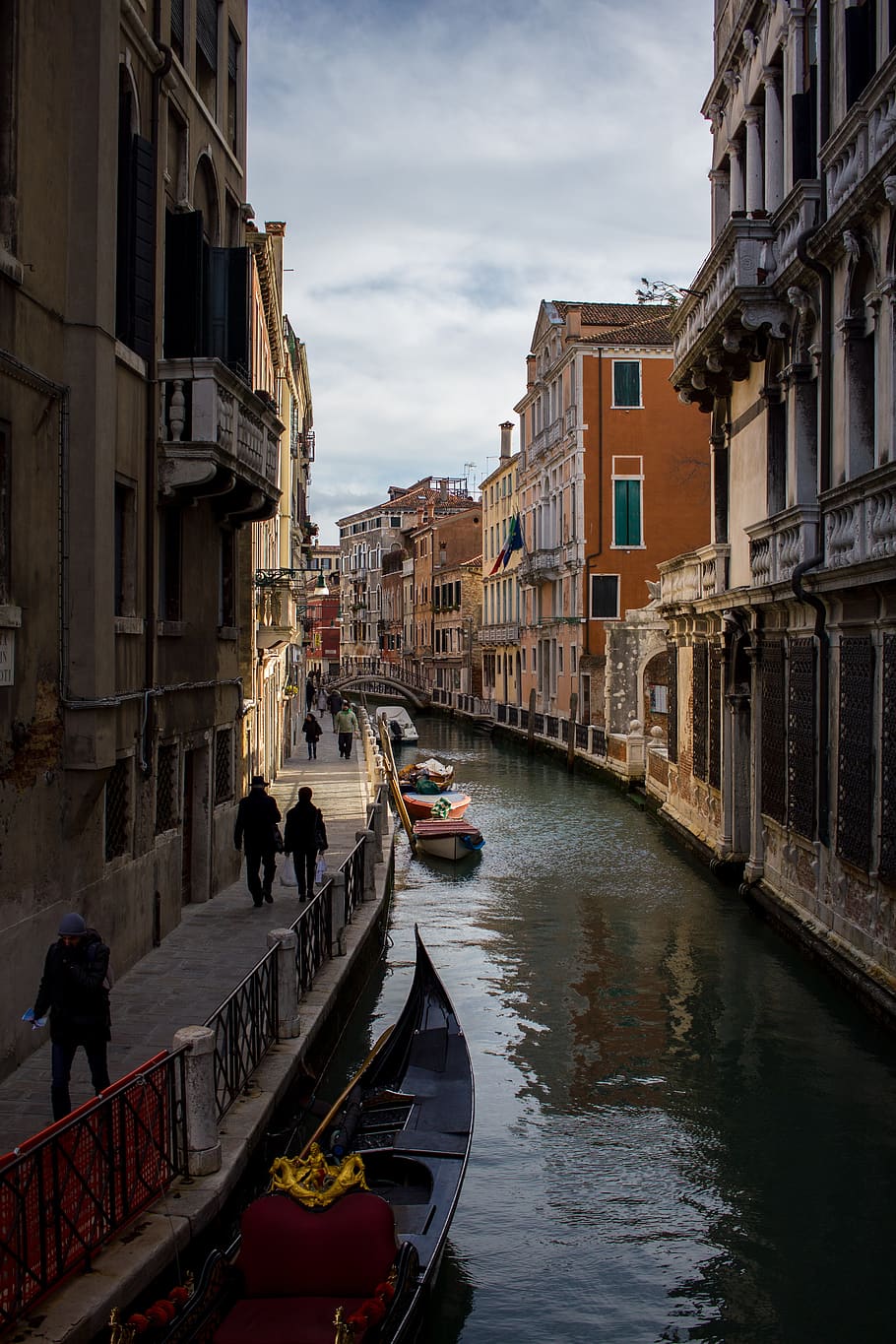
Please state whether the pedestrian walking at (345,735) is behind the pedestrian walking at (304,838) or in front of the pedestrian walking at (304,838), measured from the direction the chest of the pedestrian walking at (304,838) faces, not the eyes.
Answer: in front

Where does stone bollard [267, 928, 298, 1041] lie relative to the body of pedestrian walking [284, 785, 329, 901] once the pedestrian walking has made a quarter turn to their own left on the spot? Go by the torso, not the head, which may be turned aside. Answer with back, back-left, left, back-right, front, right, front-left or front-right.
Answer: left

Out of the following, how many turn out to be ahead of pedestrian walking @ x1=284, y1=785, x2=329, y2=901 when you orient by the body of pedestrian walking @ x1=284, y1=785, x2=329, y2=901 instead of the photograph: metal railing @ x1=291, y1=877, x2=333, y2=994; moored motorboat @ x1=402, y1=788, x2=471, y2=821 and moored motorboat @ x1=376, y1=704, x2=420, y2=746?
2

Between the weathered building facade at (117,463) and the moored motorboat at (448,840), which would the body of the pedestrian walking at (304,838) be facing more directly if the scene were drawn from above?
the moored motorboat

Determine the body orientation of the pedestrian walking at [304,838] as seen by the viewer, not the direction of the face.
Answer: away from the camera

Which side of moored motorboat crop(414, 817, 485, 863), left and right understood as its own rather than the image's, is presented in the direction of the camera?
front

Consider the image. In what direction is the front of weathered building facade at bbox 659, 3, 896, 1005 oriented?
to the viewer's left

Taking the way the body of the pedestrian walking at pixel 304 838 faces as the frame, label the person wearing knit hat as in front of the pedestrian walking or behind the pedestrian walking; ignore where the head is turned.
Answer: behind
